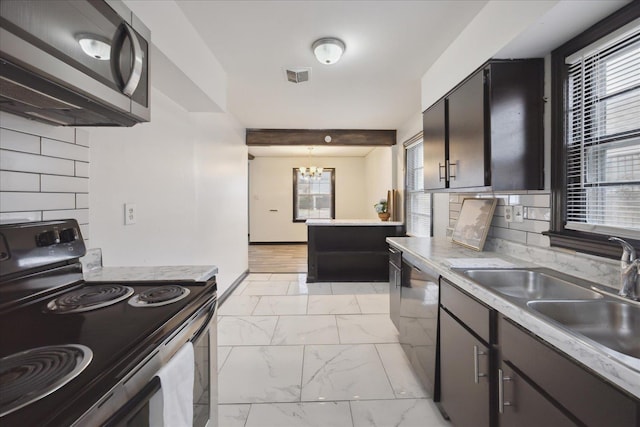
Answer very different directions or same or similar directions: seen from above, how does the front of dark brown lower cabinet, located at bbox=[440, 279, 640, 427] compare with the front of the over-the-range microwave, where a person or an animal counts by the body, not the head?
very different directions

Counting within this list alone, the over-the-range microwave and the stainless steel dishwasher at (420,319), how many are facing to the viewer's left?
1

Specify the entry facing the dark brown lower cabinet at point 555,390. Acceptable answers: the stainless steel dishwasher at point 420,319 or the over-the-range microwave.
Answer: the over-the-range microwave

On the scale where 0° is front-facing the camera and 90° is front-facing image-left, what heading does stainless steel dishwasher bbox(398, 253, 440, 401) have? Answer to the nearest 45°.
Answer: approximately 90°

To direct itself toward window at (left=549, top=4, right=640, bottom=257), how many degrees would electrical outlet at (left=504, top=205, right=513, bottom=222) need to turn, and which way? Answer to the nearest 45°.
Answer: approximately 90° to its left
